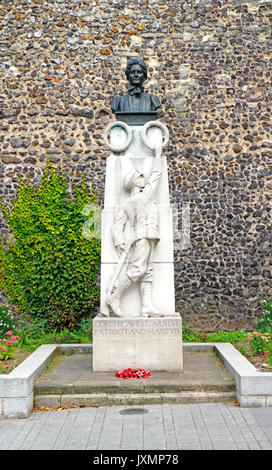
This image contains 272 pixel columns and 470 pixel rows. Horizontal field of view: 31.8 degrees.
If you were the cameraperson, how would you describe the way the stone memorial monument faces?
facing the viewer

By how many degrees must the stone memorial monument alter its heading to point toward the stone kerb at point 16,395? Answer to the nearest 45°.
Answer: approximately 45° to its right

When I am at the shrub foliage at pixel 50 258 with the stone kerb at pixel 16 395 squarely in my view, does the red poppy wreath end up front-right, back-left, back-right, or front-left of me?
front-left

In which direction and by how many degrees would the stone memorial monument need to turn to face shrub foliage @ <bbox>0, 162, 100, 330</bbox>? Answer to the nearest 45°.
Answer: approximately 135° to its right

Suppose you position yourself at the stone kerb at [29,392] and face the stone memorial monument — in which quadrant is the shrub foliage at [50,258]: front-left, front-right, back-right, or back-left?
front-left
